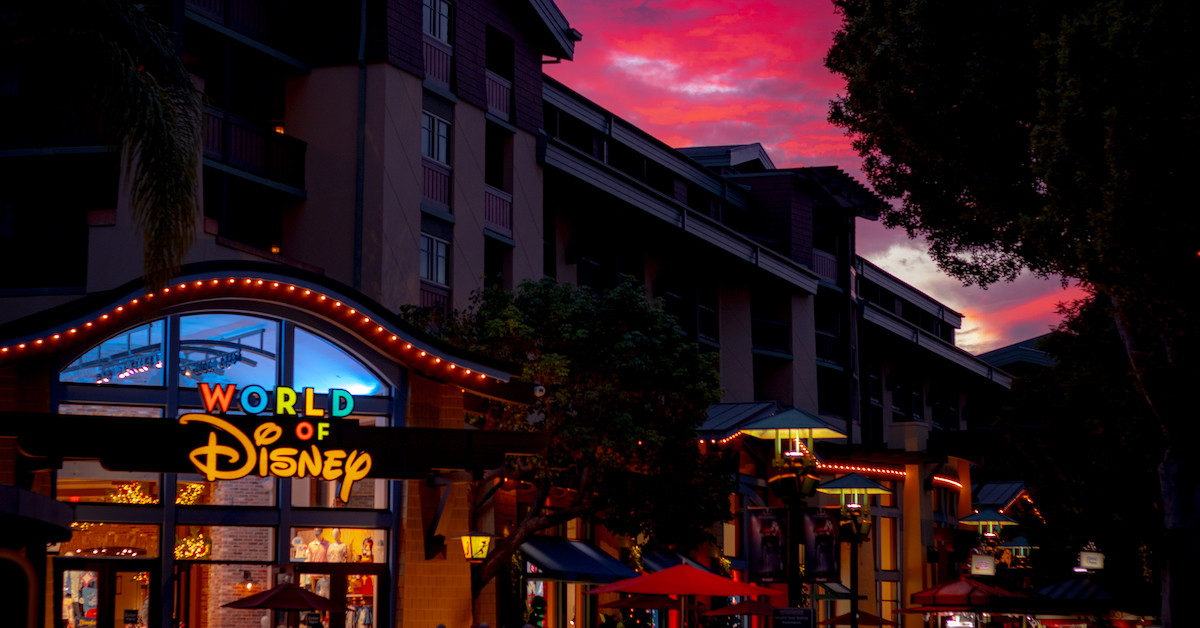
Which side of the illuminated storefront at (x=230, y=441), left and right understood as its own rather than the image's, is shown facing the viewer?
front

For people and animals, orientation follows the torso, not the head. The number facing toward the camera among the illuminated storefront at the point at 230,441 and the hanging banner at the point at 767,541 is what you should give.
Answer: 2

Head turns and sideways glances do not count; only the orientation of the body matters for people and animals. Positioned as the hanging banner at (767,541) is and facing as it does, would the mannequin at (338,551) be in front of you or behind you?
in front

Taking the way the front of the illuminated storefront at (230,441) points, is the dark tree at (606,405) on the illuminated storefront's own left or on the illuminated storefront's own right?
on the illuminated storefront's own left

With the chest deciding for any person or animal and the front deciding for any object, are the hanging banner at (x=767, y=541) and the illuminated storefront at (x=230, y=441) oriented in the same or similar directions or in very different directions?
same or similar directions

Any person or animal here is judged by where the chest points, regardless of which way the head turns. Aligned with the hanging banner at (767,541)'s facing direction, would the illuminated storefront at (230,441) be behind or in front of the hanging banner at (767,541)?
in front

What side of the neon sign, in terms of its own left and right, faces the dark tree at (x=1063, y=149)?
left

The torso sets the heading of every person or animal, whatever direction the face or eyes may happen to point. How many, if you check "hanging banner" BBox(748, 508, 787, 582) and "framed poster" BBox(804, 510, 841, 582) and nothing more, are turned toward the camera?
2

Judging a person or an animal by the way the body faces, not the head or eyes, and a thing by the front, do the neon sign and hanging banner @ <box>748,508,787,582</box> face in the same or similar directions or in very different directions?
same or similar directions

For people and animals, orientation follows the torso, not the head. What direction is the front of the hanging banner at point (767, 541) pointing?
toward the camera

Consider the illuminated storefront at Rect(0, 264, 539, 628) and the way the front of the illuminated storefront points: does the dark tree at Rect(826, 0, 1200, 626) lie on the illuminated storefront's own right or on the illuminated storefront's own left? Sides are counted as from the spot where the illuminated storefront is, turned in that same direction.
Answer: on the illuminated storefront's own left

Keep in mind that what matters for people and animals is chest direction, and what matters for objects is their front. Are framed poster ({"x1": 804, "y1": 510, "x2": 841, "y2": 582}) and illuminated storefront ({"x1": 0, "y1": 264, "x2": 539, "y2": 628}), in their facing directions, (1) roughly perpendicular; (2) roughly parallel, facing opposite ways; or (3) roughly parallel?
roughly parallel
